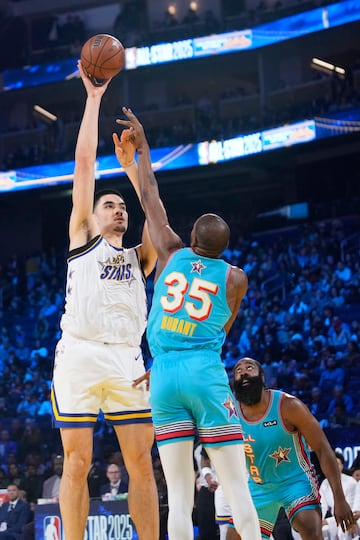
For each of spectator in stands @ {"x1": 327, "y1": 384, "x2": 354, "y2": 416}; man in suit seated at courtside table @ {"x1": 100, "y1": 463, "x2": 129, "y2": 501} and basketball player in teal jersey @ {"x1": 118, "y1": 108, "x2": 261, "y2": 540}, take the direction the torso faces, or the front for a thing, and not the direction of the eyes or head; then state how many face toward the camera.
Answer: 2

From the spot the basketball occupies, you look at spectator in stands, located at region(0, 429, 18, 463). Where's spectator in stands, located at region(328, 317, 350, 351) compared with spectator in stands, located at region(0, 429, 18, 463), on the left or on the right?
right

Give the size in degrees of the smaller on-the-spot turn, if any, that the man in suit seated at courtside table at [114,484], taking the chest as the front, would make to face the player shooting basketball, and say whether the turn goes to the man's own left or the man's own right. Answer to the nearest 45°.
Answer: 0° — they already face them

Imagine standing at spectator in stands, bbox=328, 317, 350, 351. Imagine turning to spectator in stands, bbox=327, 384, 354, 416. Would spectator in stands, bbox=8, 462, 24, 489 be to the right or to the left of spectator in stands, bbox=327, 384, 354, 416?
right

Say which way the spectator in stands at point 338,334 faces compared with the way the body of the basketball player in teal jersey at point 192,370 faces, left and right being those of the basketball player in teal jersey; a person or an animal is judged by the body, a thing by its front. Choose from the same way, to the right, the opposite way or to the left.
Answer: the opposite way

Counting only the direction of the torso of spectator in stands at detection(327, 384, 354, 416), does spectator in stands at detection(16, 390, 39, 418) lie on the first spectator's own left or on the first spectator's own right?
on the first spectator's own right

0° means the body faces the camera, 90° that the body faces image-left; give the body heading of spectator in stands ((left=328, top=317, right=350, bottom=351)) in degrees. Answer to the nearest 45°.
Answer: approximately 0°

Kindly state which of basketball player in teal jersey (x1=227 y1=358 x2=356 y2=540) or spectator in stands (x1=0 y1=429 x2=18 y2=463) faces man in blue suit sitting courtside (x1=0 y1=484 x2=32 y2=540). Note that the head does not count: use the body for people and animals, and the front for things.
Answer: spectator in stands (x1=0 y1=429 x2=18 y2=463)

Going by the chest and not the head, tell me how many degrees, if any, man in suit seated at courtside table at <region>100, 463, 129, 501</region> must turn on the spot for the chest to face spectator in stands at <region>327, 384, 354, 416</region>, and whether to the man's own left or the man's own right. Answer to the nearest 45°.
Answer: approximately 135° to the man's own left

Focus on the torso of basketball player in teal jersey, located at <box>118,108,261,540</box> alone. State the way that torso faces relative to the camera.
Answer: away from the camera

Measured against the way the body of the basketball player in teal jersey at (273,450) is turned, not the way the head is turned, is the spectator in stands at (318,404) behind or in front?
behind

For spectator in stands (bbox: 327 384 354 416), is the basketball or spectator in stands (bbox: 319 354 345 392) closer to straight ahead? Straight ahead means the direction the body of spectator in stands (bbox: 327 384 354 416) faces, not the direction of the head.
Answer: the basketball

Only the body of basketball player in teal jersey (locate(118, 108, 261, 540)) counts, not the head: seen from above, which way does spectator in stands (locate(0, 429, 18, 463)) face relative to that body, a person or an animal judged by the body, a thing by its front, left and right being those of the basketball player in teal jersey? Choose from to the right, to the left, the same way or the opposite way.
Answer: the opposite way

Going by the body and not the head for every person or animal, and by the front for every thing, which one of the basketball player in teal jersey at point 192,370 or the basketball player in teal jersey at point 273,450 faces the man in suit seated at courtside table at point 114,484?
the basketball player in teal jersey at point 192,370

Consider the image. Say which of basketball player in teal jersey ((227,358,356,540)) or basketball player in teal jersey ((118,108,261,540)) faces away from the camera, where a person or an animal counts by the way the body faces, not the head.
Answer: basketball player in teal jersey ((118,108,261,540))
